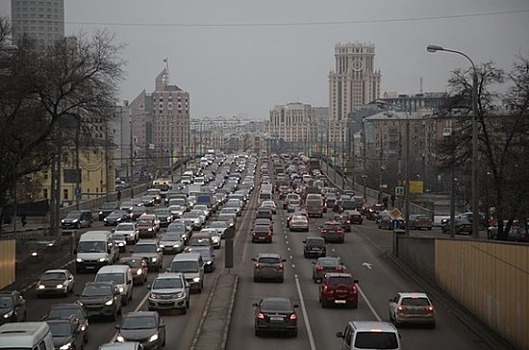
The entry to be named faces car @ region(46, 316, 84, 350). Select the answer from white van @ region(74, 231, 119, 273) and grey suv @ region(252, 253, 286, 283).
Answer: the white van

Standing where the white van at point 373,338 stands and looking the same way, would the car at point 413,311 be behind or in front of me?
in front

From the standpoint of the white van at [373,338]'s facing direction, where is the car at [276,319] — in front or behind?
in front

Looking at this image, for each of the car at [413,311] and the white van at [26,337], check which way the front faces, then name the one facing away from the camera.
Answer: the car

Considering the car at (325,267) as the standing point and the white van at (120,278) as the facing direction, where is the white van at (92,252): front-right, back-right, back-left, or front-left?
front-right

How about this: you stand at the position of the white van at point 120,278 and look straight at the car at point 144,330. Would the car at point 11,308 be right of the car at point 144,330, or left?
right

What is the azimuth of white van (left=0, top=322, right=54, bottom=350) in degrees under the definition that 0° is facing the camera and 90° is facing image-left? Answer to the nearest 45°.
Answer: approximately 45°

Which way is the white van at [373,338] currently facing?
away from the camera

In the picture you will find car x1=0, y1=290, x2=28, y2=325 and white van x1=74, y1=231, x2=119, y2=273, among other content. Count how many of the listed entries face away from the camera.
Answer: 0

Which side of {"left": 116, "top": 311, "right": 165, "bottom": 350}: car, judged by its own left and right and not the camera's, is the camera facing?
front

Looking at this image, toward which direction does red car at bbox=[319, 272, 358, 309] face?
away from the camera

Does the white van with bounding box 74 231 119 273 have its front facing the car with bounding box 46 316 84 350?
yes

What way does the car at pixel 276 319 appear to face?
away from the camera

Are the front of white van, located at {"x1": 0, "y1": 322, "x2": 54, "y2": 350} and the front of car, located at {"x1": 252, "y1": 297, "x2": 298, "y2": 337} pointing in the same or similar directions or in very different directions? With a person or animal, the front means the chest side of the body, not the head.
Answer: very different directions

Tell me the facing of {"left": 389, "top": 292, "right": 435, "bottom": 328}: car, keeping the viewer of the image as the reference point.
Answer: facing away from the viewer
